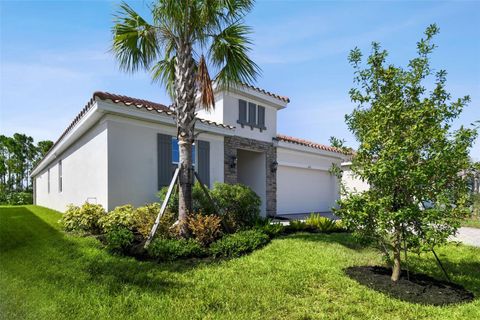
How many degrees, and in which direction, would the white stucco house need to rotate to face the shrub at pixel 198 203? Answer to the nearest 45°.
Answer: approximately 45° to its right

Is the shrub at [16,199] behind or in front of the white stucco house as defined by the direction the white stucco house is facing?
behind

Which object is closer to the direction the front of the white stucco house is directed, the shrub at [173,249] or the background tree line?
the shrub

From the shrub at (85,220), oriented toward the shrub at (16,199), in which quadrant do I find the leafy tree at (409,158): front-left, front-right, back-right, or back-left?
back-right

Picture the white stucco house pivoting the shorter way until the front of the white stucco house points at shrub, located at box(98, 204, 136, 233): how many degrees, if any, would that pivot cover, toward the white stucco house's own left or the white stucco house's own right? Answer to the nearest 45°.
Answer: approximately 45° to the white stucco house's own right

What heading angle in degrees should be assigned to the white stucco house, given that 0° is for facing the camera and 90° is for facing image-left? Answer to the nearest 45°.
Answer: approximately 315°
